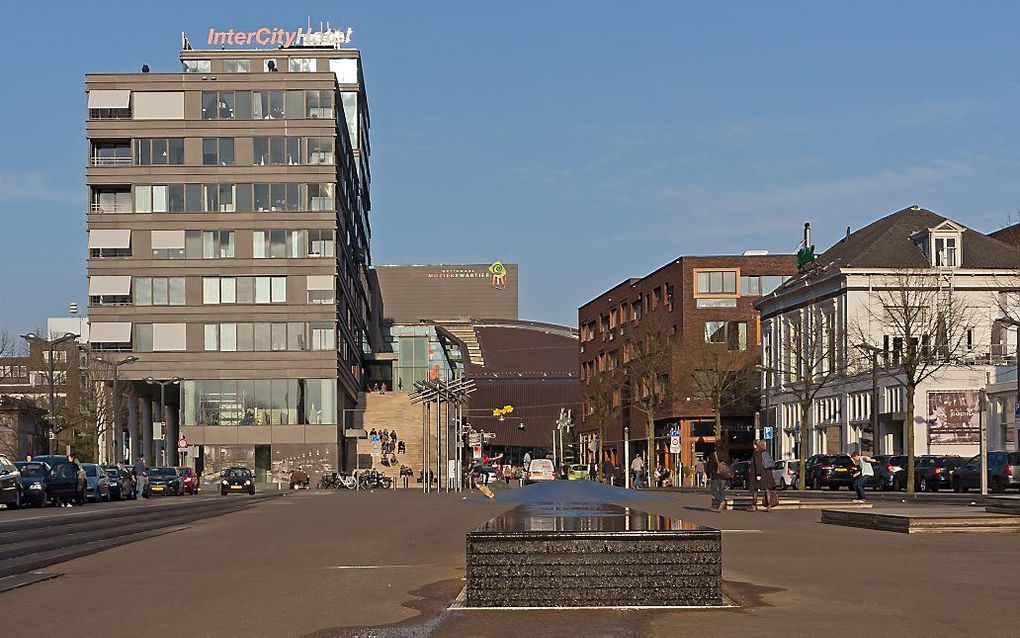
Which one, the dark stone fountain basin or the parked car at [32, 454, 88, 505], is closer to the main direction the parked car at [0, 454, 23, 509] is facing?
the dark stone fountain basin

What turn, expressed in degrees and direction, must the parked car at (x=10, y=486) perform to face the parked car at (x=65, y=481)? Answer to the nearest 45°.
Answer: approximately 135° to its left

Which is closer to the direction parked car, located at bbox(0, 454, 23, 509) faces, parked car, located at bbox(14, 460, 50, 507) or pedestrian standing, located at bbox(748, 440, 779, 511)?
the pedestrian standing

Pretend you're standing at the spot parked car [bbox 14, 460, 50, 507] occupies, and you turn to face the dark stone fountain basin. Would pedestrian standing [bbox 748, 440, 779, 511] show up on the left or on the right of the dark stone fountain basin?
left

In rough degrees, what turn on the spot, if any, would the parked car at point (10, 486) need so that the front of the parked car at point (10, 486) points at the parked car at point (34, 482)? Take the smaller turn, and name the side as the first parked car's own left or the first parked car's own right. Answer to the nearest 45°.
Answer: approximately 135° to the first parked car's own left
